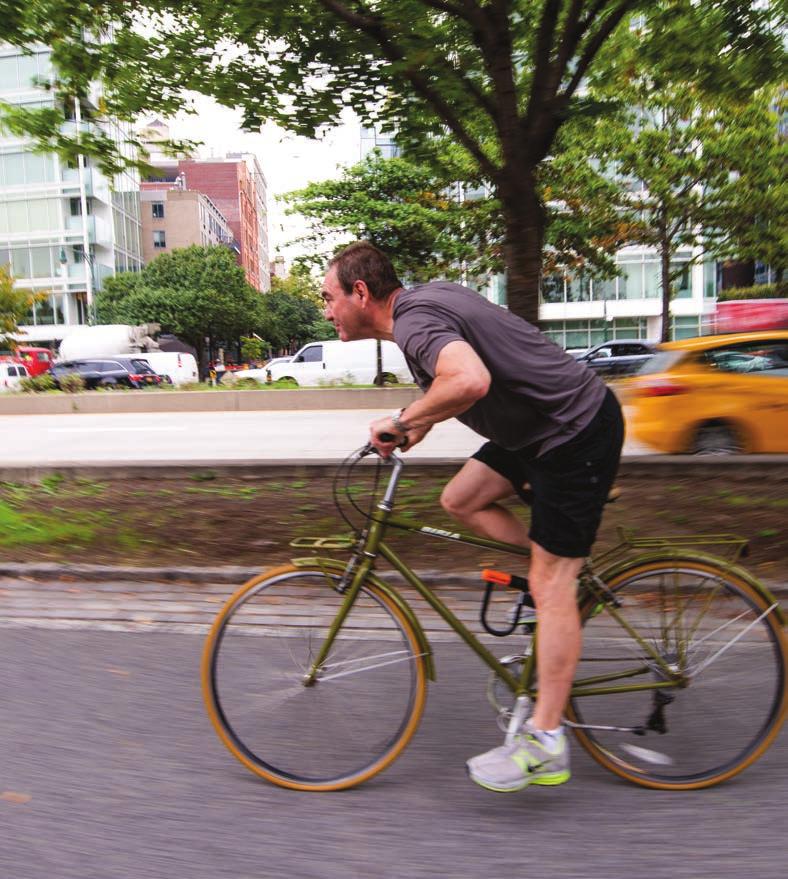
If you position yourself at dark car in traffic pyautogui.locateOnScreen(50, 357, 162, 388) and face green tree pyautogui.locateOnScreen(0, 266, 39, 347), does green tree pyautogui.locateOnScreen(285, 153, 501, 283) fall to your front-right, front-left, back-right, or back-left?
back-right

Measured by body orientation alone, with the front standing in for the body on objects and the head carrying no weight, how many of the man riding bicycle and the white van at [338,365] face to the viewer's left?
2

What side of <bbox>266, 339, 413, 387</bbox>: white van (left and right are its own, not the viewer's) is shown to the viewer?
left

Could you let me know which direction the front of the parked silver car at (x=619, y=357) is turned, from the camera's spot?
facing to the left of the viewer

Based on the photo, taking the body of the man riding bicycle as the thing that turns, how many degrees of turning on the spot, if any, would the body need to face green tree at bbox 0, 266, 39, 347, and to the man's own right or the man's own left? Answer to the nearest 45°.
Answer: approximately 45° to the man's own right

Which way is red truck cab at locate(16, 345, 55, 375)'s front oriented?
to the viewer's left

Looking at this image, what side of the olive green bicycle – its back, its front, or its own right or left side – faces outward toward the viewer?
left

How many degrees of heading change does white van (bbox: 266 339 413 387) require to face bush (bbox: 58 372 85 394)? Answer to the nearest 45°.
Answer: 0° — it already faces it

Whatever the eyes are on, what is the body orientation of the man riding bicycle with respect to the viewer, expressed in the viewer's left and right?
facing to the left of the viewer

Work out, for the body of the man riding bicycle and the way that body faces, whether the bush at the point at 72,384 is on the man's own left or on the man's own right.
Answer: on the man's own right

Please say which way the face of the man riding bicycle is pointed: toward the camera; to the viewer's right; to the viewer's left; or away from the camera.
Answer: to the viewer's left
